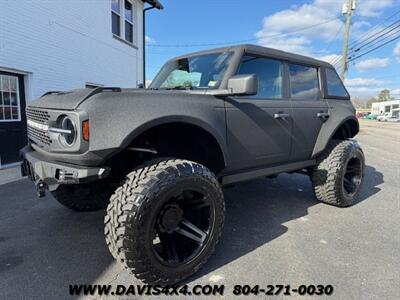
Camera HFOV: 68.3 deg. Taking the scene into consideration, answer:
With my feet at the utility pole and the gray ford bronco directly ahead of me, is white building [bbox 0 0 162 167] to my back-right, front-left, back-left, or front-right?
front-right

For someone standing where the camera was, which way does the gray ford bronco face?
facing the viewer and to the left of the viewer

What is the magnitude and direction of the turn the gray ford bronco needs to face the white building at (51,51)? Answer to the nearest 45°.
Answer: approximately 90° to its right

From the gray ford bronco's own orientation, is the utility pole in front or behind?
behind

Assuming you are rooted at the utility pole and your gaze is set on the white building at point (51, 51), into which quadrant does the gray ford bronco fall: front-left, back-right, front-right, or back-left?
front-left
